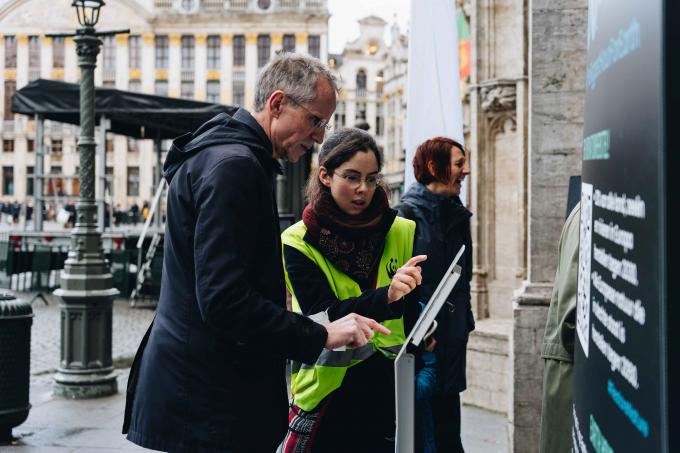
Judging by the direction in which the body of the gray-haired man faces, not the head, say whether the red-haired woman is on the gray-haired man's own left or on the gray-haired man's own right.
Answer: on the gray-haired man's own left

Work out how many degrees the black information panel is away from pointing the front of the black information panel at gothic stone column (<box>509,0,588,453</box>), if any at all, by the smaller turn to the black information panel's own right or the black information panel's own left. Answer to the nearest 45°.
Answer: approximately 90° to the black information panel's own right

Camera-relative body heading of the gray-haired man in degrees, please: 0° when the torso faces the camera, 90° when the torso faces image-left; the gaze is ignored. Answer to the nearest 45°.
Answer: approximately 270°

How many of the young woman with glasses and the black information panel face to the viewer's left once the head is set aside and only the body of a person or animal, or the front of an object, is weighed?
1

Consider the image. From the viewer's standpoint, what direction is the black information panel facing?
to the viewer's left

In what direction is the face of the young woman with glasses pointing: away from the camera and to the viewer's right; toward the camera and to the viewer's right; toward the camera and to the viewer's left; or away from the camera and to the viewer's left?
toward the camera and to the viewer's right

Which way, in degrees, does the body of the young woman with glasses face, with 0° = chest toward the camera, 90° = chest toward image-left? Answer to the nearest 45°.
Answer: approximately 315°
